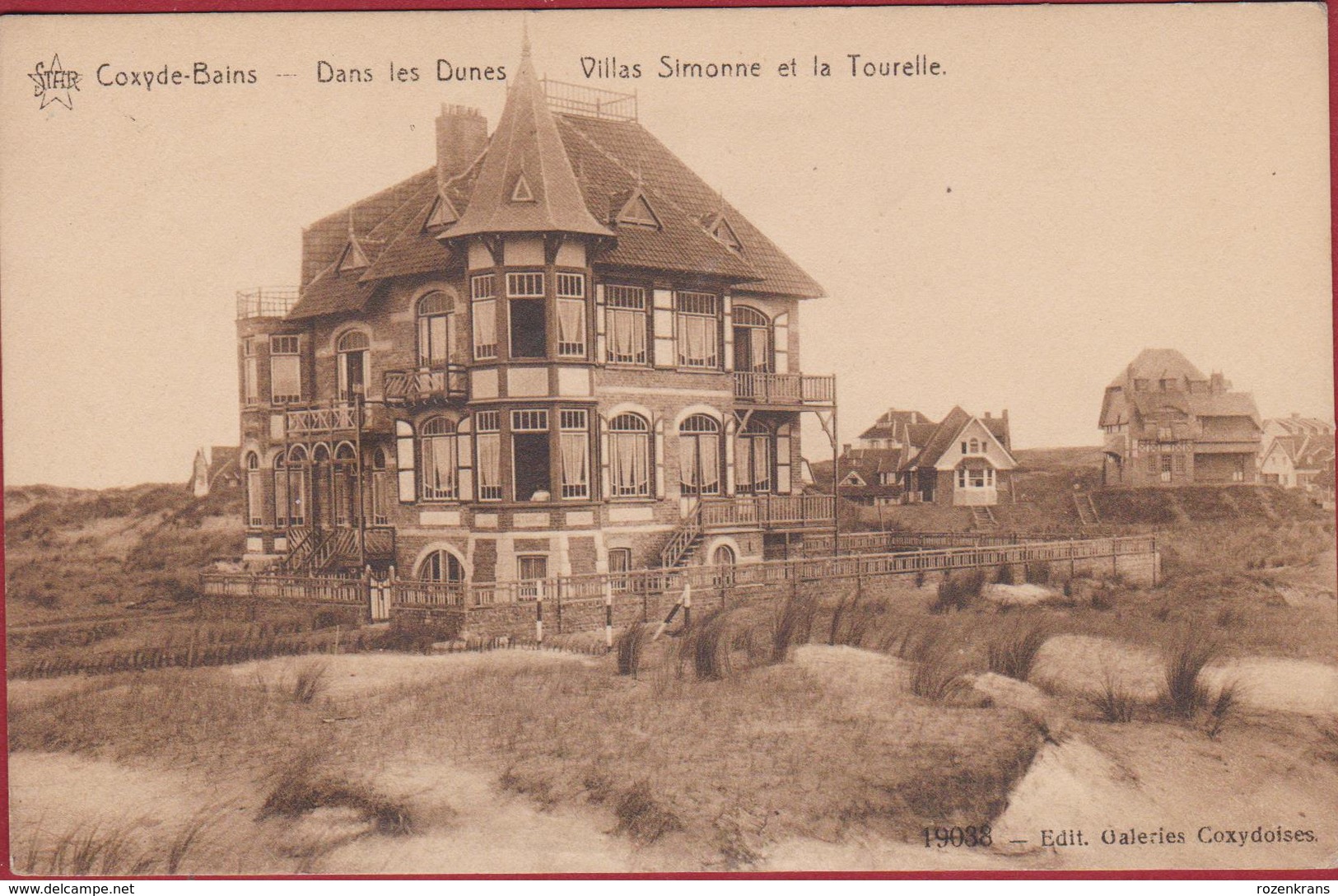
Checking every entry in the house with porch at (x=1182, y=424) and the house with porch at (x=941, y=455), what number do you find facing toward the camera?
2

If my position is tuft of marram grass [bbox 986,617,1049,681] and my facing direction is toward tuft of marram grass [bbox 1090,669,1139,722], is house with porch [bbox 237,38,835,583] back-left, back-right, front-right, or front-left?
back-right

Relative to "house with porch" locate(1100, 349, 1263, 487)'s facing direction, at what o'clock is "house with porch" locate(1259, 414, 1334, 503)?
"house with porch" locate(1259, 414, 1334, 503) is roughly at 9 o'clock from "house with porch" locate(1100, 349, 1263, 487).

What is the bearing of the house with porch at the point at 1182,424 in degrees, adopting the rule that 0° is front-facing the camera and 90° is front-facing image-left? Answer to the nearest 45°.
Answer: approximately 0°

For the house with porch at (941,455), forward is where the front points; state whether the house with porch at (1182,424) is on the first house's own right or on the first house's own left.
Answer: on the first house's own left
